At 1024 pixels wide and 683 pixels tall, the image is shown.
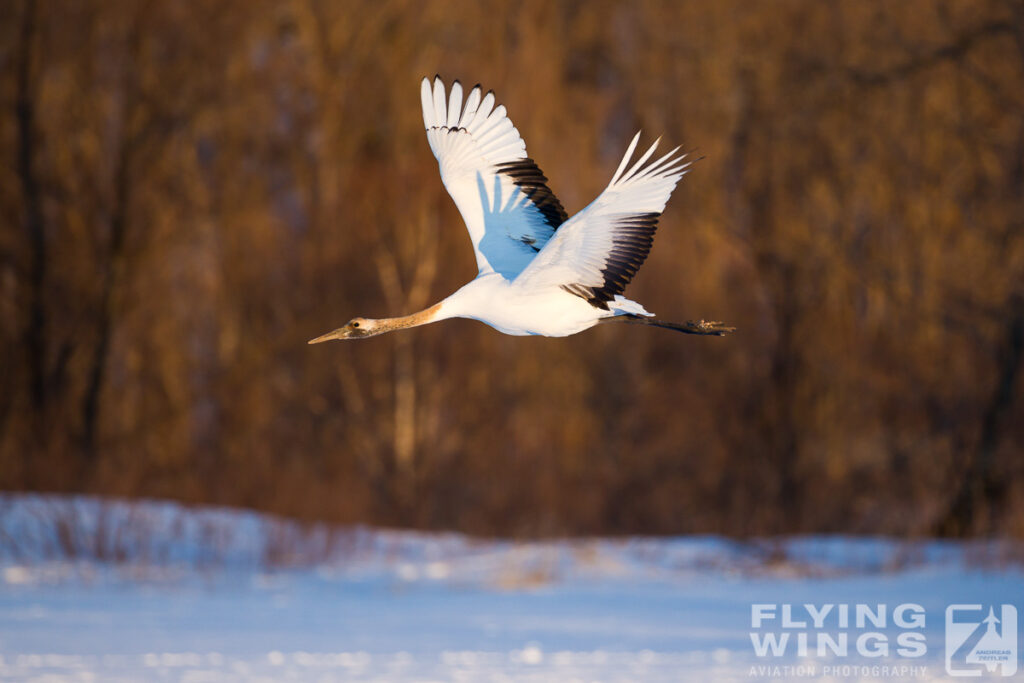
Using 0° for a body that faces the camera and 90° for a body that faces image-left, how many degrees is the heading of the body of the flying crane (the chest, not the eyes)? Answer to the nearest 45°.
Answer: approximately 90°
